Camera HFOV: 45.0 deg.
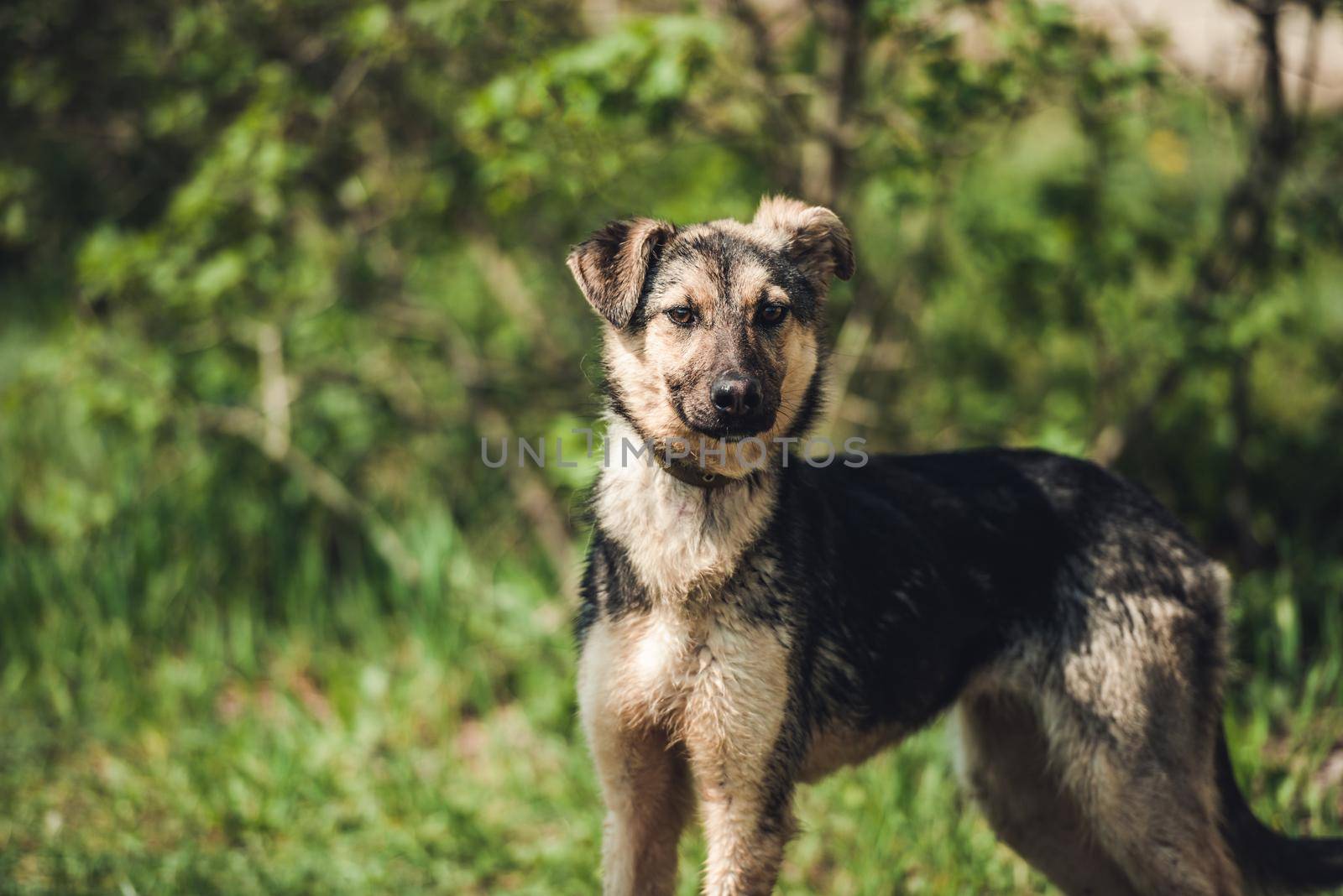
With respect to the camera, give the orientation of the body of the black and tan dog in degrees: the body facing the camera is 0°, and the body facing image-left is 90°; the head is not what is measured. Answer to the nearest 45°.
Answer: approximately 45°
